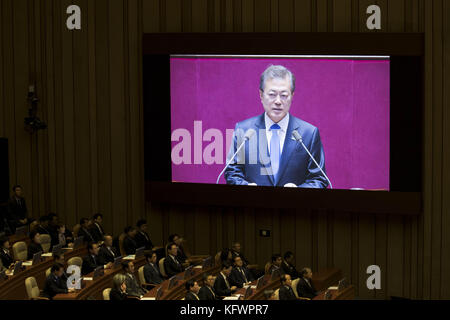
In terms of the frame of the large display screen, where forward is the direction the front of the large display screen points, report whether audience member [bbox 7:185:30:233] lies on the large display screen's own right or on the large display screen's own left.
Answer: on the large display screen's own right

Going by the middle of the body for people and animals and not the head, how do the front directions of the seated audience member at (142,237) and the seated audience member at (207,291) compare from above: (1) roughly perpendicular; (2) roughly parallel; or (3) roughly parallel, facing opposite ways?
roughly parallel

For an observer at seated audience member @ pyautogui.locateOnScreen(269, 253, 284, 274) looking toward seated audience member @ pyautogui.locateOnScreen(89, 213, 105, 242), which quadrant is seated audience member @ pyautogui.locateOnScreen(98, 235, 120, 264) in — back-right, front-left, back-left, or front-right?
front-left
